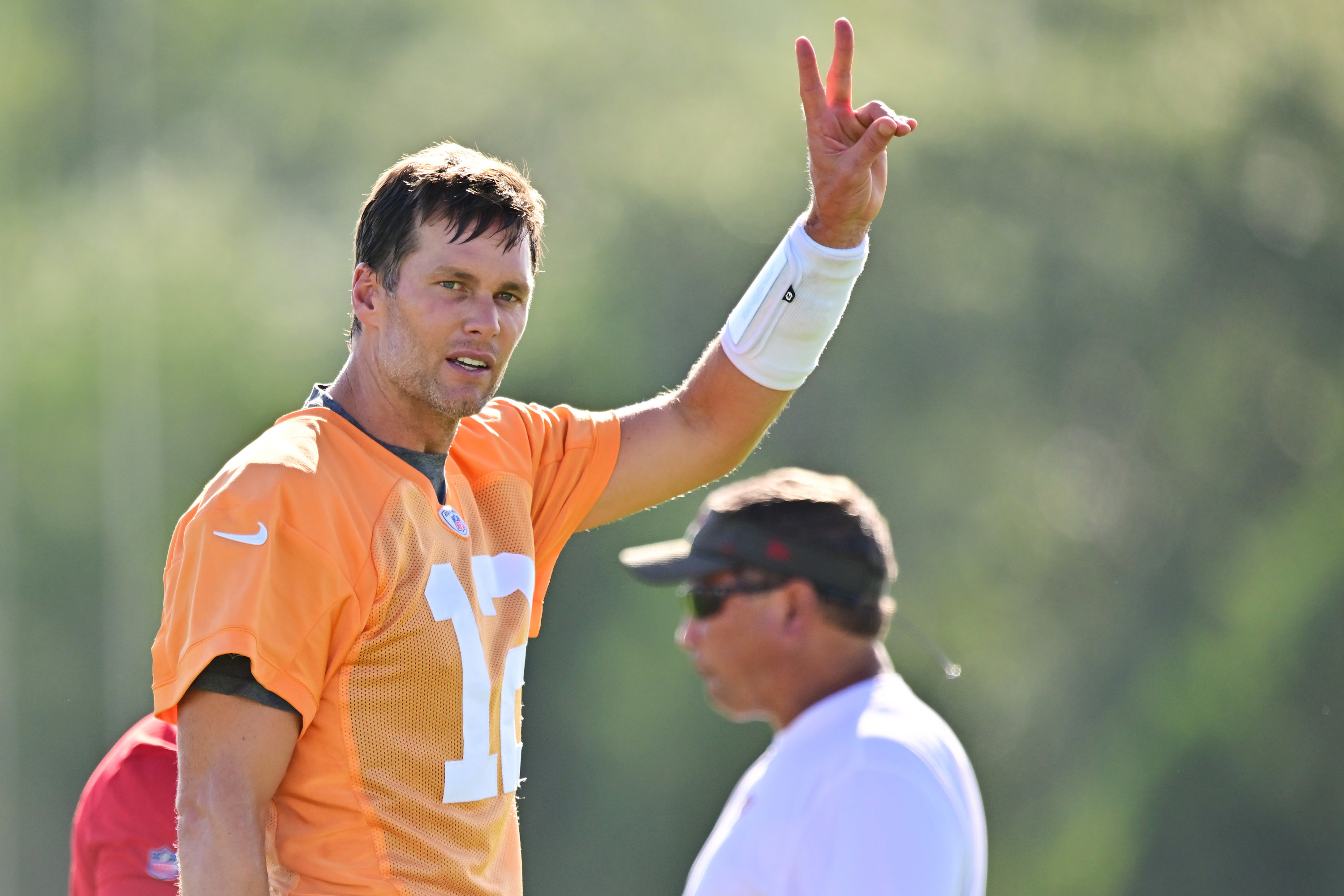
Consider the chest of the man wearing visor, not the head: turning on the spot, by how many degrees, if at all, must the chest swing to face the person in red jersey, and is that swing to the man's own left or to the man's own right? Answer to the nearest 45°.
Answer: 0° — they already face them

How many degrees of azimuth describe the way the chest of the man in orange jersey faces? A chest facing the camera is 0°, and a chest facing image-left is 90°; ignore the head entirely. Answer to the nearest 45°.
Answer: approximately 315°

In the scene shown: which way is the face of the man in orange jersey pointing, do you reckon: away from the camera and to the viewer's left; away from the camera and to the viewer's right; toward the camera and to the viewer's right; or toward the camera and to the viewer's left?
toward the camera and to the viewer's right

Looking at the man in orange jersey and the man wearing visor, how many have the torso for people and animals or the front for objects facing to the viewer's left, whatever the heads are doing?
1

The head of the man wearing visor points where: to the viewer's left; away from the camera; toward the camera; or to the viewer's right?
to the viewer's left

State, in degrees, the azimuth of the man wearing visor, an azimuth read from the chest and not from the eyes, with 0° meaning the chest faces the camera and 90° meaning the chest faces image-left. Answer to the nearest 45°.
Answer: approximately 90°
